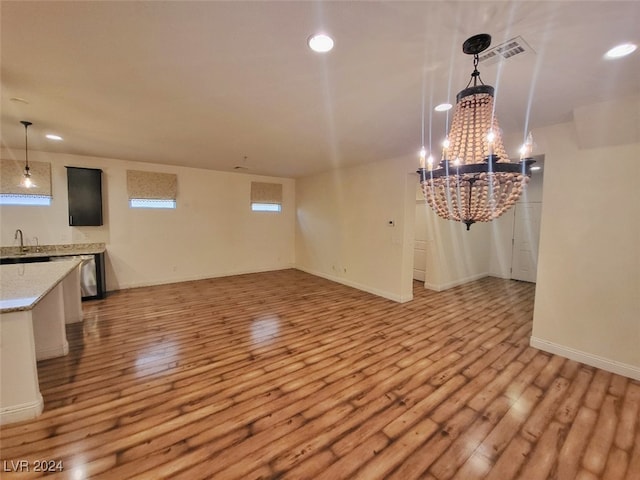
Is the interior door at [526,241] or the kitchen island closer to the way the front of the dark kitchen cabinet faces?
the kitchen island

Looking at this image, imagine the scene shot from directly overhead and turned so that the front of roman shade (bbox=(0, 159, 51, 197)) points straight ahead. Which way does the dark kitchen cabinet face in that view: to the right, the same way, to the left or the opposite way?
the same way

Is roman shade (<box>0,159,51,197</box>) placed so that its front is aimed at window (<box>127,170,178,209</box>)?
no

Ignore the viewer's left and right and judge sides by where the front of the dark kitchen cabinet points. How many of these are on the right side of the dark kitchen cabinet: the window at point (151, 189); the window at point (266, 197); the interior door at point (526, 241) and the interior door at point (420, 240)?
0

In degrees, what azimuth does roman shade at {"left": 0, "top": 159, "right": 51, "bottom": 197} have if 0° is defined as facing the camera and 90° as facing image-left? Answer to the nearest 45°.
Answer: approximately 0°

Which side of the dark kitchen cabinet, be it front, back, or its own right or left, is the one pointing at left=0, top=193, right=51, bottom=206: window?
right

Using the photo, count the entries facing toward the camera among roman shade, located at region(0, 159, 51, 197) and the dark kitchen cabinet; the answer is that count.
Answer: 2

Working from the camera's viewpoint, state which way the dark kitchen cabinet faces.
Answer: facing the viewer

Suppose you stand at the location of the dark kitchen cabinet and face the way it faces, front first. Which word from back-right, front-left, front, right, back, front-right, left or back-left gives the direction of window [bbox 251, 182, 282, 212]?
left

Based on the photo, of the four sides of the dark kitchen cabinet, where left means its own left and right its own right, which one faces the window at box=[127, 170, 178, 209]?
left

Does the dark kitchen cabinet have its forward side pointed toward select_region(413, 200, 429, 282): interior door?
no

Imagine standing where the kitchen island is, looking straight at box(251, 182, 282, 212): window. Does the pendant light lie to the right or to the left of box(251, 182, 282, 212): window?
left

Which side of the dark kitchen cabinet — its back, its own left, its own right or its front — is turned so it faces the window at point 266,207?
left

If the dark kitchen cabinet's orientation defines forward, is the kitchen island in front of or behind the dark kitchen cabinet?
in front

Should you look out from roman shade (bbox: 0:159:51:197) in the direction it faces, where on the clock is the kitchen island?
The kitchen island is roughly at 12 o'clock from the roman shade.

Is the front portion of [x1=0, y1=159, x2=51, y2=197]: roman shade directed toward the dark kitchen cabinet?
no
